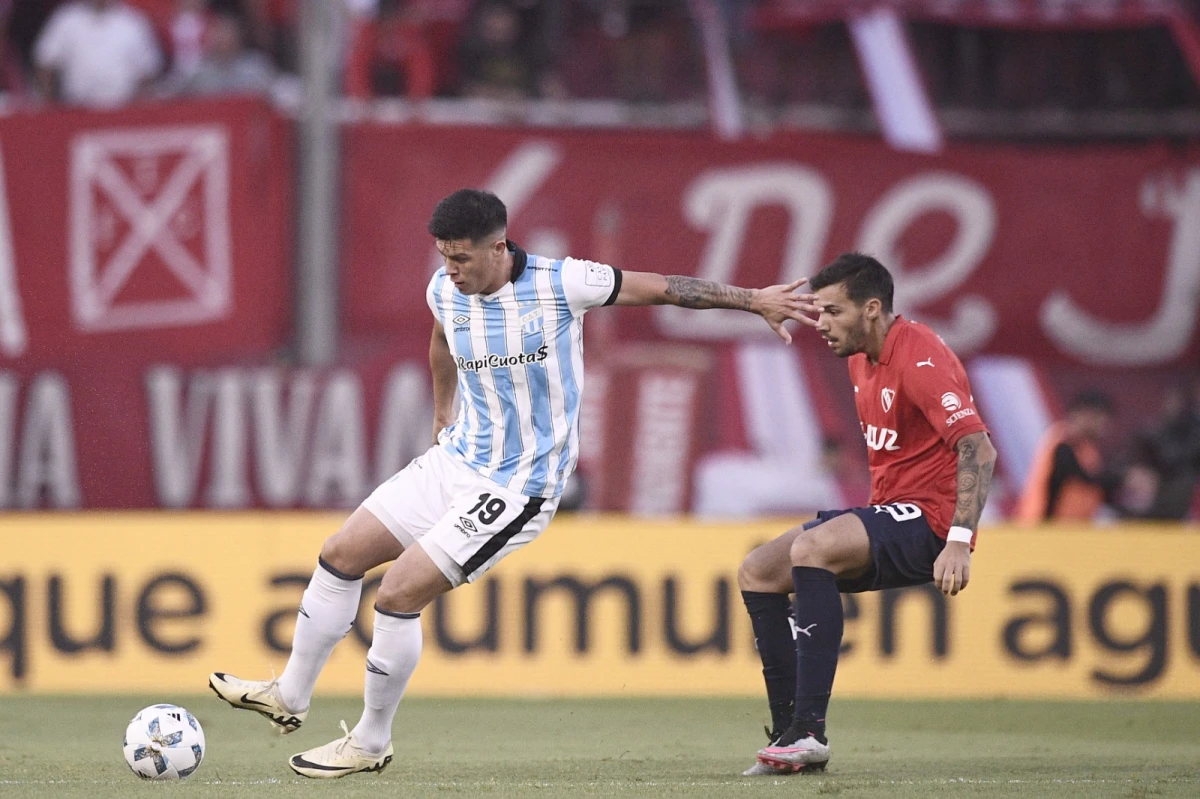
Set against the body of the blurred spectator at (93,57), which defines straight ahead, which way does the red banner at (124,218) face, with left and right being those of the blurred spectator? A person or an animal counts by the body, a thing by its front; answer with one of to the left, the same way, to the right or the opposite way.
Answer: the same way

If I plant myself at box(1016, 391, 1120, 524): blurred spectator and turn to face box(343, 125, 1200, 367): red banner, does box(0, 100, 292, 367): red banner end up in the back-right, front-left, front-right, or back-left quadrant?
front-left

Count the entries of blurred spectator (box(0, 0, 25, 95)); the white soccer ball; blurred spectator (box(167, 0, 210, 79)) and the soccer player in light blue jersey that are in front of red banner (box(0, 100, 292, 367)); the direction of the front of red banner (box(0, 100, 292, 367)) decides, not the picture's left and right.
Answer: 2

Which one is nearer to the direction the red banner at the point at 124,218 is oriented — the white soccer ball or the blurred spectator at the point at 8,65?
the white soccer ball

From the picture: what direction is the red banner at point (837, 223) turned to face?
toward the camera

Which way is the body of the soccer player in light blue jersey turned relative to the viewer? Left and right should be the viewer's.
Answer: facing the viewer and to the left of the viewer

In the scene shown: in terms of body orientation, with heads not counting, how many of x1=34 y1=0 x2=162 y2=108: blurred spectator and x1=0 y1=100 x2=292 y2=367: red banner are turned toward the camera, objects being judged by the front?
2

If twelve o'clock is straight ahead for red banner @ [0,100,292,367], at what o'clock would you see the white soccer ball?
The white soccer ball is roughly at 12 o'clock from the red banner.

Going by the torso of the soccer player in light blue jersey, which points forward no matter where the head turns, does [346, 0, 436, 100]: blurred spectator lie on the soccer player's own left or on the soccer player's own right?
on the soccer player's own right

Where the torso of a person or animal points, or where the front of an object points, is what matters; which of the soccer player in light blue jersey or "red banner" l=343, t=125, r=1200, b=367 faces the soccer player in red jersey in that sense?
the red banner

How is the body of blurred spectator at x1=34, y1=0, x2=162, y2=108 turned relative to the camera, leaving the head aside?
toward the camera

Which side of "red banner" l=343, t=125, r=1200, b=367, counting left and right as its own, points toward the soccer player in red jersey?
front

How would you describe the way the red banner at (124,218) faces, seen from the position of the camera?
facing the viewer

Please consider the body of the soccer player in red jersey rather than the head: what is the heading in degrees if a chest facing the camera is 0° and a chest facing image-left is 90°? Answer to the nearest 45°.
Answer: approximately 45°

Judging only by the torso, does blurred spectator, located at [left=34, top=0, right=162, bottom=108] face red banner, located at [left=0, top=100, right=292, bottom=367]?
yes

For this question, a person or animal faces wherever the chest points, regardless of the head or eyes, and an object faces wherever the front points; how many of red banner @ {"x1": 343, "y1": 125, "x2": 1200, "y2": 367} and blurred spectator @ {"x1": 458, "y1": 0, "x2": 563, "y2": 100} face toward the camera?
2

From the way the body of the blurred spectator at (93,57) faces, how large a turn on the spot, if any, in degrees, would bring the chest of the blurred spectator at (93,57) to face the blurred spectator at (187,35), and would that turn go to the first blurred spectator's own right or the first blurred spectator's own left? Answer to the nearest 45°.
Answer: approximately 135° to the first blurred spectator's own left
